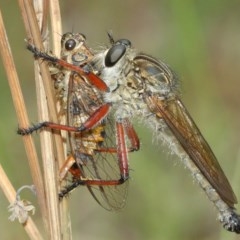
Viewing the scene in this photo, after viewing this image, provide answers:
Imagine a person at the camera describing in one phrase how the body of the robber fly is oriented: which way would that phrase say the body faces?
to the viewer's left

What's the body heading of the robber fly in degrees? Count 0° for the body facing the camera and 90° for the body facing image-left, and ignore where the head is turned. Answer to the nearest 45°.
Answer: approximately 90°
